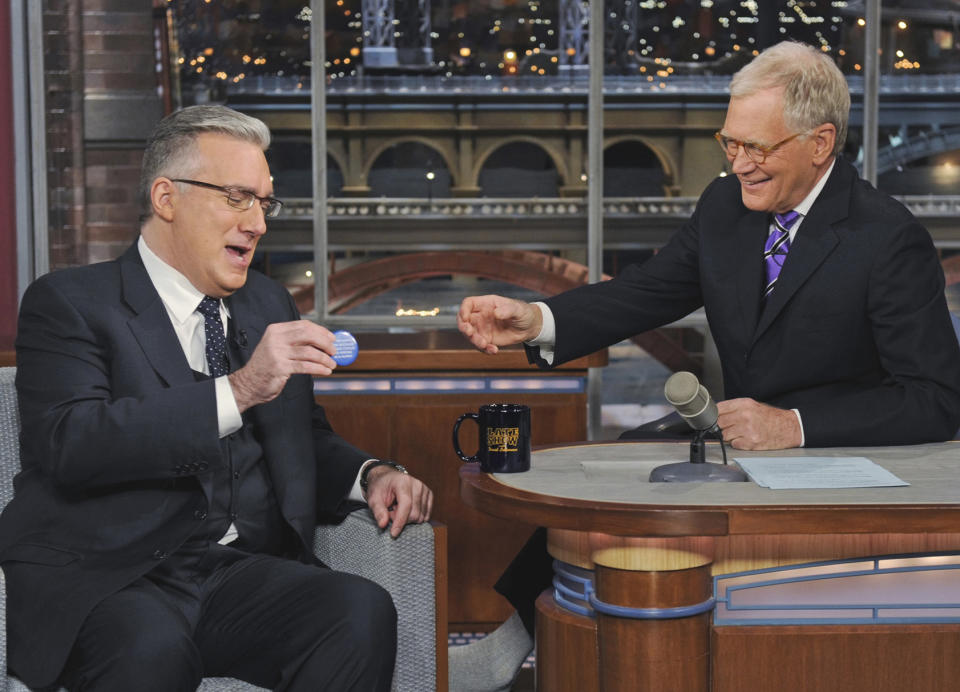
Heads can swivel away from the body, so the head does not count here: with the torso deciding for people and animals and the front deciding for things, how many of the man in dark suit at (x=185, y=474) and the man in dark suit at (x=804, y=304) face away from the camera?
0

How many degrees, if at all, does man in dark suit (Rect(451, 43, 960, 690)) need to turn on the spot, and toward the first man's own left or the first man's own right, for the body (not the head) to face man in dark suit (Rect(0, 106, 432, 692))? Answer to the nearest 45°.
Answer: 0° — they already face them

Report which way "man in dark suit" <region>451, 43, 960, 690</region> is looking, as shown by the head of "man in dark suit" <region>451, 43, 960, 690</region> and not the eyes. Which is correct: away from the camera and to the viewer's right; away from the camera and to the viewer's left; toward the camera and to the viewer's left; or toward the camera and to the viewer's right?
toward the camera and to the viewer's left

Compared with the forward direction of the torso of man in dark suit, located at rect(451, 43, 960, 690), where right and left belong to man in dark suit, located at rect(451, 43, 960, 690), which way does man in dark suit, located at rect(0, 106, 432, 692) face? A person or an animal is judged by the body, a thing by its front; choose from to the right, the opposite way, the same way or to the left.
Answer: to the left

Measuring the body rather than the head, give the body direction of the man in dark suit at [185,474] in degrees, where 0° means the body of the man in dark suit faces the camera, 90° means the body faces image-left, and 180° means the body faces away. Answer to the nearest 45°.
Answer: approximately 315°

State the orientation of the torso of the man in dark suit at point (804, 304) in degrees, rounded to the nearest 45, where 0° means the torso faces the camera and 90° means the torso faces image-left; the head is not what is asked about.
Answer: approximately 45°

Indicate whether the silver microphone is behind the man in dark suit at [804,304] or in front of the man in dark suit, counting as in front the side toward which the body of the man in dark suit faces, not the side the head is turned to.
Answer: in front
